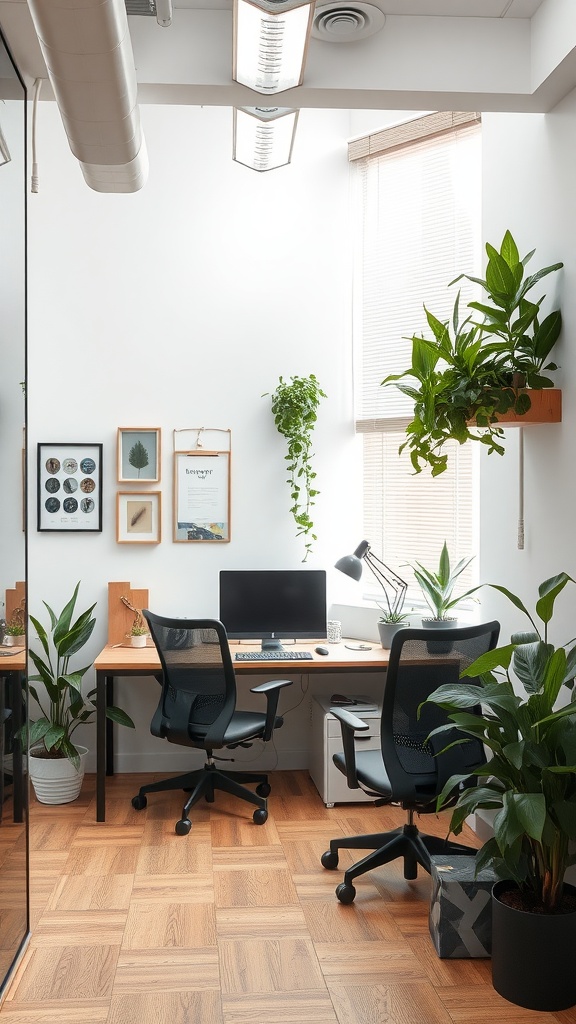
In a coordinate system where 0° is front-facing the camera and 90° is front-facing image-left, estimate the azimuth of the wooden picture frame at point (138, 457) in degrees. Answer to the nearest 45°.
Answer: approximately 0°

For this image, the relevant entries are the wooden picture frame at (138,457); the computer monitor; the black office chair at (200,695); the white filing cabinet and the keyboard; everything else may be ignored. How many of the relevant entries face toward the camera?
4

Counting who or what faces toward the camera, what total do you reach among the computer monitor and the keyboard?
2

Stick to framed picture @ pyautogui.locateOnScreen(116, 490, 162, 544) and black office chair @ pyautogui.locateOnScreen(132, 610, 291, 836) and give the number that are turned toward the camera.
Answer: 1

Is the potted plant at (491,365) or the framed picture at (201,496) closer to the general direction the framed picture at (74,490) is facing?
the potted plant
